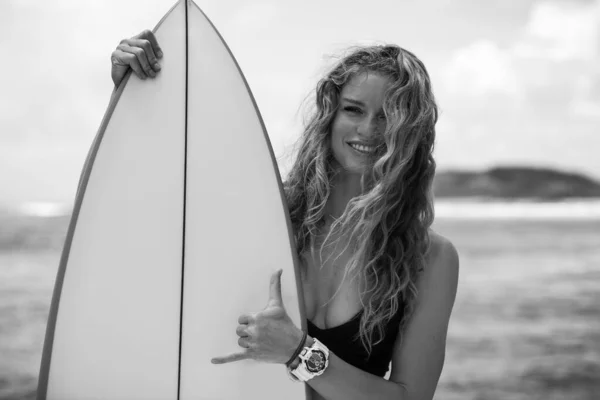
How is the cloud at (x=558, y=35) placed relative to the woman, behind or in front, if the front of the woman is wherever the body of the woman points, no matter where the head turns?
behind

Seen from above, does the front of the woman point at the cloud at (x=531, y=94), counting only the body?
no

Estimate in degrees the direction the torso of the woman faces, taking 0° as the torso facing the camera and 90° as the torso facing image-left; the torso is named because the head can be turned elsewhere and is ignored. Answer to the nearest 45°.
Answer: approximately 45°

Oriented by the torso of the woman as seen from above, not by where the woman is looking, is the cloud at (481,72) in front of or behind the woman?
behind

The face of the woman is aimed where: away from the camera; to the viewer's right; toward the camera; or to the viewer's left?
toward the camera

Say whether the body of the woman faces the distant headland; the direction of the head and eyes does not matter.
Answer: no

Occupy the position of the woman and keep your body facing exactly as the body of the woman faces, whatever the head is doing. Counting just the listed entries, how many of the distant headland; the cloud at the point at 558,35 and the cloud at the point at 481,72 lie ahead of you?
0
